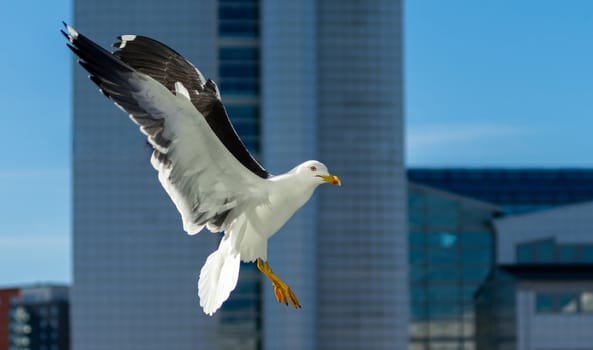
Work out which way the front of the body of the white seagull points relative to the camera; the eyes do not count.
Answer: to the viewer's right
